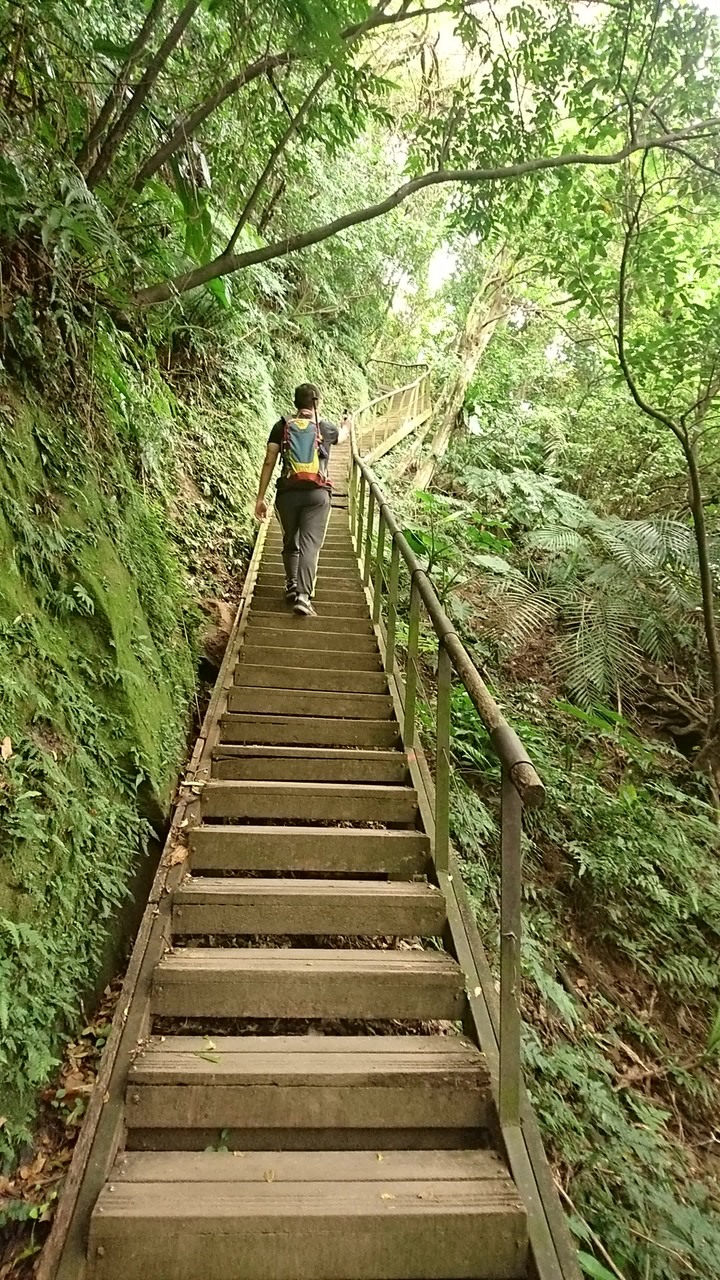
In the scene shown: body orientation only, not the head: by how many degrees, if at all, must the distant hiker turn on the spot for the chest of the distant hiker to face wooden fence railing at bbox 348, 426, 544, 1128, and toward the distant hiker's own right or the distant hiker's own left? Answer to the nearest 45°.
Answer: approximately 180°

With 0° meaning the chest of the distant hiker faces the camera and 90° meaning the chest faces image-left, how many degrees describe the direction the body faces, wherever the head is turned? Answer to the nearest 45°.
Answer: approximately 180°

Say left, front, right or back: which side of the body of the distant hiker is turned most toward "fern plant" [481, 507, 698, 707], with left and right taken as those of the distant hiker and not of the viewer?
right

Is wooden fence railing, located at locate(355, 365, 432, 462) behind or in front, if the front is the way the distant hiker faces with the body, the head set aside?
in front

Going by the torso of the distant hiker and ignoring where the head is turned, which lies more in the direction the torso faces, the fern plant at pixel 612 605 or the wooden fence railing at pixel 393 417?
the wooden fence railing

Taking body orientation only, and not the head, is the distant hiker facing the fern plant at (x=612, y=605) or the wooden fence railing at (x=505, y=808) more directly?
the fern plant
